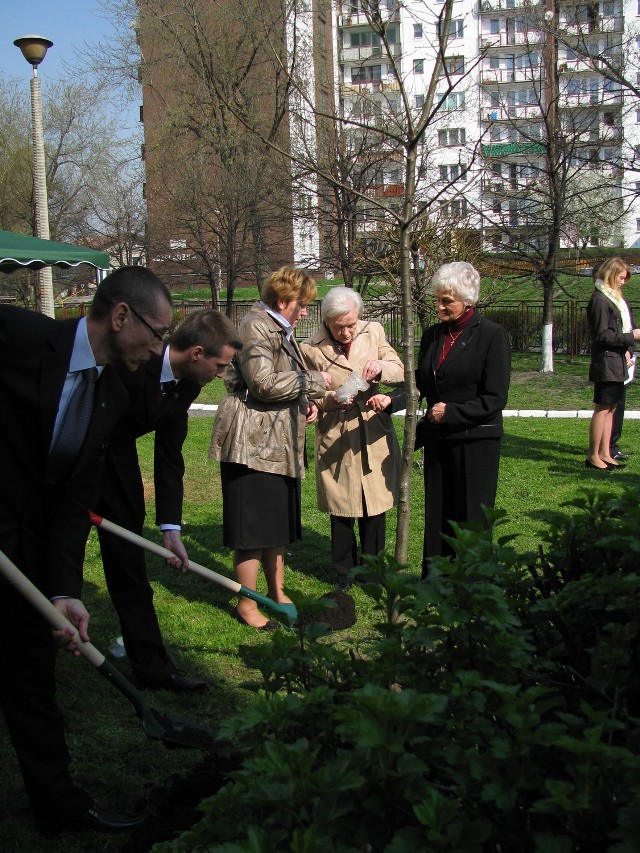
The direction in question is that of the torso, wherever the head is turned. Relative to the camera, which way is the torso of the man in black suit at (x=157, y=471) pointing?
to the viewer's right

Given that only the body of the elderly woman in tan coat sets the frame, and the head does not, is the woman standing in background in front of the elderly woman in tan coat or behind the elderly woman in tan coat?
behind

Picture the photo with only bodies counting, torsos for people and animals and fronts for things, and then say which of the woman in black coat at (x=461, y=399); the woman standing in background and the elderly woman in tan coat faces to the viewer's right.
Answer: the woman standing in background

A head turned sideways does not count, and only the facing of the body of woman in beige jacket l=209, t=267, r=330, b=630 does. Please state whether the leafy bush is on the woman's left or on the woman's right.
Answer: on the woman's right

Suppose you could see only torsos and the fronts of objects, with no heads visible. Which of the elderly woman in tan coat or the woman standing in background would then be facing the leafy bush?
the elderly woman in tan coat

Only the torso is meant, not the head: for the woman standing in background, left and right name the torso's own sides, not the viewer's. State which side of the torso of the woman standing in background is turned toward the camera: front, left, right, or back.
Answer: right

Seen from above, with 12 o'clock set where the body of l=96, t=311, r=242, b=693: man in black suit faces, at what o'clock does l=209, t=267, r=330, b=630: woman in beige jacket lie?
The woman in beige jacket is roughly at 10 o'clock from the man in black suit.

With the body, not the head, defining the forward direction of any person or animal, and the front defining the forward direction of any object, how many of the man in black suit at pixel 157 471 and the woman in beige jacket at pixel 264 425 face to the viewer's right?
2

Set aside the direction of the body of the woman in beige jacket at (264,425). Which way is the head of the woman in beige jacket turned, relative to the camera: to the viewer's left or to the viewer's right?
to the viewer's right

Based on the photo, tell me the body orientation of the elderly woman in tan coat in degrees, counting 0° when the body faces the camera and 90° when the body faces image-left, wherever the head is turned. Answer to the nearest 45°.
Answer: approximately 0°

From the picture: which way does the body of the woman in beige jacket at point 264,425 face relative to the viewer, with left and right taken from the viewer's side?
facing to the right of the viewer
